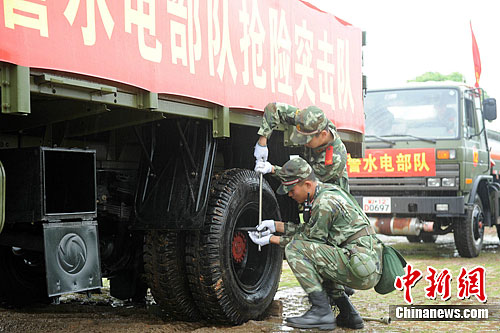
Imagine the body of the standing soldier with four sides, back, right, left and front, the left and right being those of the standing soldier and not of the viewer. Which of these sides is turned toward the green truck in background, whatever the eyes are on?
back

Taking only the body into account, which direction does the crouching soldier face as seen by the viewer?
to the viewer's left

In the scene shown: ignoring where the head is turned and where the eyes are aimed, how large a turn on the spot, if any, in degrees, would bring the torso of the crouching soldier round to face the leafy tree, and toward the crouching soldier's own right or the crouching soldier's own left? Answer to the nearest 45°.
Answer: approximately 90° to the crouching soldier's own right

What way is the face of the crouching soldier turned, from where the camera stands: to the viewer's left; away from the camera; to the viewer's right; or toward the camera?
to the viewer's left
